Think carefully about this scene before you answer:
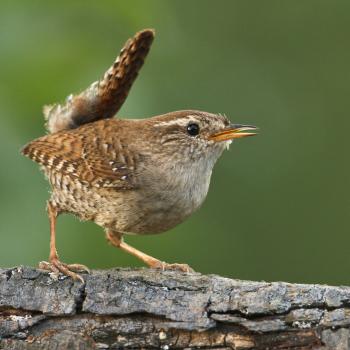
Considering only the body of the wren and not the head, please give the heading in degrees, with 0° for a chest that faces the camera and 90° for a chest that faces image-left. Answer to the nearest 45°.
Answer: approximately 270°
